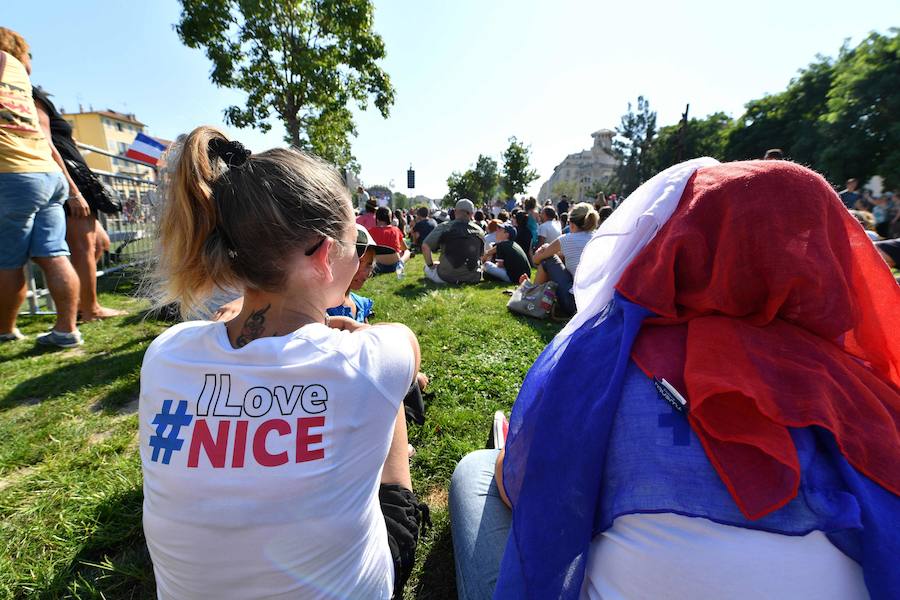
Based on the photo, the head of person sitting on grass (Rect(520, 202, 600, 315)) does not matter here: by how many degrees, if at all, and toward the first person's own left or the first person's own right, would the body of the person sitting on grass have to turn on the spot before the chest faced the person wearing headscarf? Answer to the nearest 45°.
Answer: approximately 135° to the first person's own left

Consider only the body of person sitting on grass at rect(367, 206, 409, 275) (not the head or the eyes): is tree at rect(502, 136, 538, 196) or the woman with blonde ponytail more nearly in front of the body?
the tree

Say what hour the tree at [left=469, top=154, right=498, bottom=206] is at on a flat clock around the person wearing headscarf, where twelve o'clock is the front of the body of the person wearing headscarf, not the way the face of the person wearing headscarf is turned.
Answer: The tree is roughly at 11 o'clock from the person wearing headscarf.

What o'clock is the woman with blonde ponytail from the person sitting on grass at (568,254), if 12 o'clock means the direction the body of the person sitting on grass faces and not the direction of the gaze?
The woman with blonde ponytail is roughly at 8 o'clock from the person sitting on grass.

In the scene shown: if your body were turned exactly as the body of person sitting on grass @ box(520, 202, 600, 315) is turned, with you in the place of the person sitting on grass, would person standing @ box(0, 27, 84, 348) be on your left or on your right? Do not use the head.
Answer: on your left

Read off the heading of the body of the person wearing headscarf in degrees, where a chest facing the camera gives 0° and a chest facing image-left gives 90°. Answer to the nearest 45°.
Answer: approximately 180°

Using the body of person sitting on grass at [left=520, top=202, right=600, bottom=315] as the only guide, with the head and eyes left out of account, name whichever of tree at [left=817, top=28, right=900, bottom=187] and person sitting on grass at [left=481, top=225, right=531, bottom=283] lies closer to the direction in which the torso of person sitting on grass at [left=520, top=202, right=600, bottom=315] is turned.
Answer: the person sitting on grass

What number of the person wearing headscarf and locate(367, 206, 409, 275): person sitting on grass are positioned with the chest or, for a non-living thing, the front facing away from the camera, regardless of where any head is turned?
2

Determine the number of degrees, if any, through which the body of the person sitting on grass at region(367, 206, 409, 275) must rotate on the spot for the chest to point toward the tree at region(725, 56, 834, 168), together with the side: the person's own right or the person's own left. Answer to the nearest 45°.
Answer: approximately 45° to the person's own right

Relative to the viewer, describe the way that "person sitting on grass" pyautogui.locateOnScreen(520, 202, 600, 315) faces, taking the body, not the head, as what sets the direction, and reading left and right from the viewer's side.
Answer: facing away from the viewer and to the left of the viewer

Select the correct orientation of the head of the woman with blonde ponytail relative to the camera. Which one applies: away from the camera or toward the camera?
away from the camera

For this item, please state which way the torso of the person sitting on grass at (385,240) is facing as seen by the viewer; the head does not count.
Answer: away from the camera

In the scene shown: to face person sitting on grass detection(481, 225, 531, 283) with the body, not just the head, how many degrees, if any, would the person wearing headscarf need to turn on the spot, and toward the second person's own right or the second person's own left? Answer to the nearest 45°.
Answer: approximately 45° to the second person's own left

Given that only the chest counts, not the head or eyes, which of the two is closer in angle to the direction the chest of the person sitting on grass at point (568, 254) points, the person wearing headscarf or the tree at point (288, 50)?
the tree
